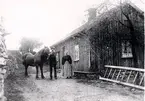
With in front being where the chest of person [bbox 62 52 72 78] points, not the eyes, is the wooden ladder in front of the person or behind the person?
in front

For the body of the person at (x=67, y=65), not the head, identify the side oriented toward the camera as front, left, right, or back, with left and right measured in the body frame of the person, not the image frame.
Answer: front

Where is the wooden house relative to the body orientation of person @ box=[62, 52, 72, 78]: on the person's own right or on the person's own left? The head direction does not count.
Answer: on the person's own left

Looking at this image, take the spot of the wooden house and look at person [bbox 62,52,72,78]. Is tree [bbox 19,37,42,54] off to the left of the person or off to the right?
right

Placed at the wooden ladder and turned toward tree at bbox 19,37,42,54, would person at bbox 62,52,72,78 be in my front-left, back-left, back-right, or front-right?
front-left

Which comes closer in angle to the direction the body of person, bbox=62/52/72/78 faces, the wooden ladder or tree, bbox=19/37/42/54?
the wooden ladder
